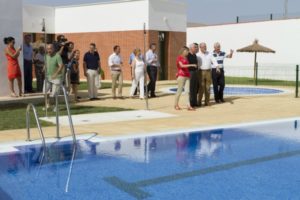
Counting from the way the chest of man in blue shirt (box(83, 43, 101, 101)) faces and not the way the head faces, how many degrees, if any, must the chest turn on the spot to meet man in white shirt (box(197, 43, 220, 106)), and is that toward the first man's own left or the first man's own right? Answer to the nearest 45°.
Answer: approximately 45° to the first man's own left

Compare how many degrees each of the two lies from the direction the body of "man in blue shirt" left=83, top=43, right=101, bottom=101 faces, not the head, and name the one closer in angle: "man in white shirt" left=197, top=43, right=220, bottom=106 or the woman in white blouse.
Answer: the man in white shirt

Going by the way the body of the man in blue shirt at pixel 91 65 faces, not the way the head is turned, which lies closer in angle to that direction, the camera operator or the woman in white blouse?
the woman in white blouse

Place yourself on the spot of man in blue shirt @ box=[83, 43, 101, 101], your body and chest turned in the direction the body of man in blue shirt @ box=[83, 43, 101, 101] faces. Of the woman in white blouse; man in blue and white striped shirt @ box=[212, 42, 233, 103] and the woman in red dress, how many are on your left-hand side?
2

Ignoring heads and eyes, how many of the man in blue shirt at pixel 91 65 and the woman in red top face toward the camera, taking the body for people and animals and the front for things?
1

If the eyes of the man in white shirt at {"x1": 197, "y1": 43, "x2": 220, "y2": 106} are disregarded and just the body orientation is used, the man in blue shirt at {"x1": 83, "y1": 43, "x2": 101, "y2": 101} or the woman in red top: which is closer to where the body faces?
the woman in red top

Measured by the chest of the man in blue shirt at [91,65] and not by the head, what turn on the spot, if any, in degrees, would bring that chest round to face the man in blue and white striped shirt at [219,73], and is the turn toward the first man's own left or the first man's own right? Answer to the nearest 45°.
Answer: approximately 90° to the first man's own left

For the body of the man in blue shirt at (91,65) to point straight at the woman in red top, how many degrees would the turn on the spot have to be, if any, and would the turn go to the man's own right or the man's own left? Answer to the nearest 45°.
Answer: approximately 45° to the man's own left
